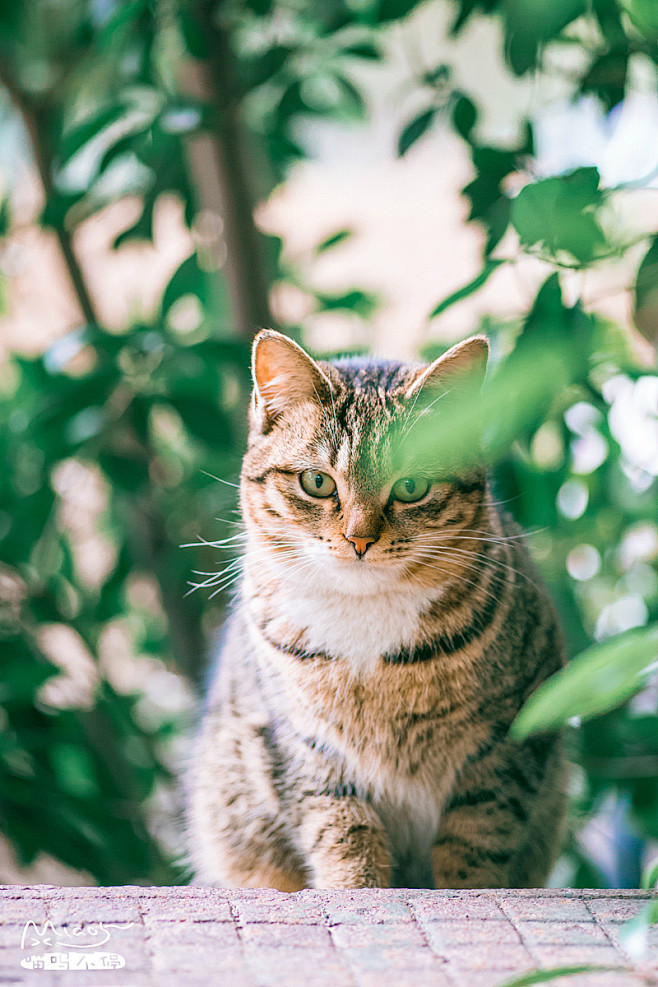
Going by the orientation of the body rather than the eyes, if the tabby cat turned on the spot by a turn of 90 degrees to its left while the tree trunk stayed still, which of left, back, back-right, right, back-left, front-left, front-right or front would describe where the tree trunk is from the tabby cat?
left

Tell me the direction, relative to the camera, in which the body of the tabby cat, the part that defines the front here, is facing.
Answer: toward the camera
